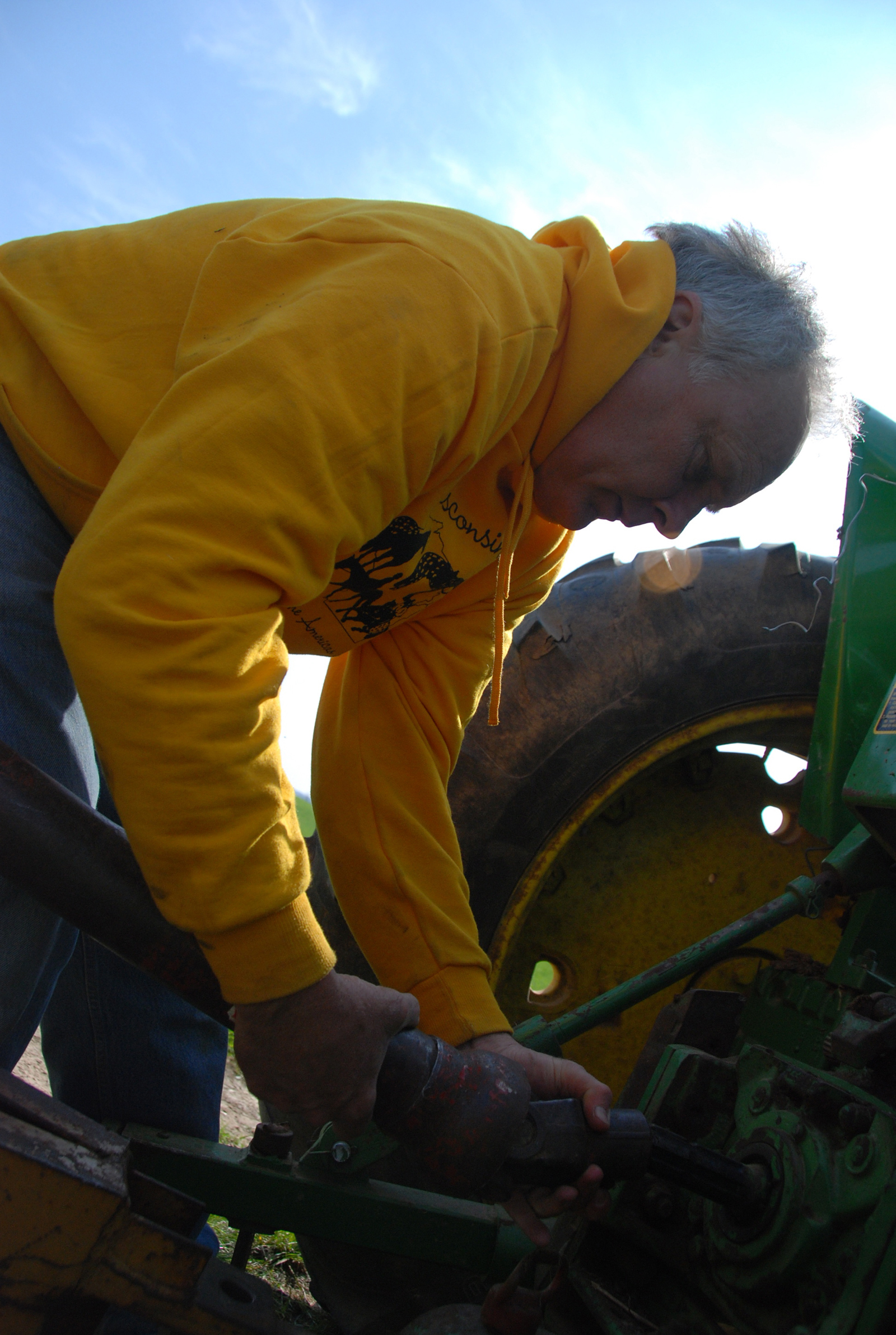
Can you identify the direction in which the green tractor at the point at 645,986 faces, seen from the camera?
facing away from the viewer and to the right of the viewer
